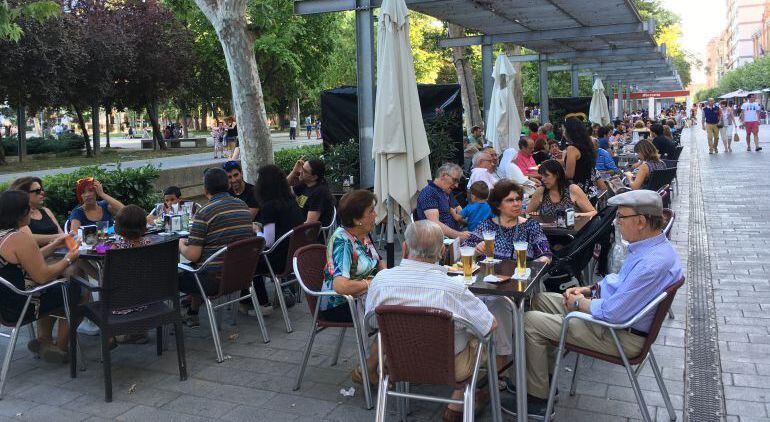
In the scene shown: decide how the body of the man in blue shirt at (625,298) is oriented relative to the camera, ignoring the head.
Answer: to the viewer's left

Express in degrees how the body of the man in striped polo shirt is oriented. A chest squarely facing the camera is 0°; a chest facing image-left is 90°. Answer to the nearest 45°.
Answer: approximately 135°

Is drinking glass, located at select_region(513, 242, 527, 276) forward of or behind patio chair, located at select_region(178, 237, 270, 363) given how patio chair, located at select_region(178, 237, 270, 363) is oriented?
behind

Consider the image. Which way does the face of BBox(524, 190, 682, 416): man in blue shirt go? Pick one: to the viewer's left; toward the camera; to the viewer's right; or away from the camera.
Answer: to the viewer's left

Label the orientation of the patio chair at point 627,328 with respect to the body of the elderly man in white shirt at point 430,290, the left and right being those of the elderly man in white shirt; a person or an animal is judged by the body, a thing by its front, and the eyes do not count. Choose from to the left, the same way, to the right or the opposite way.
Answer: to the left

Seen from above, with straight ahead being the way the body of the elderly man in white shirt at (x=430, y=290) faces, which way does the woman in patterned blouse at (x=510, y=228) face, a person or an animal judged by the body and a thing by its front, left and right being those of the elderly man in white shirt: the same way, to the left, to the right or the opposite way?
the opposite way

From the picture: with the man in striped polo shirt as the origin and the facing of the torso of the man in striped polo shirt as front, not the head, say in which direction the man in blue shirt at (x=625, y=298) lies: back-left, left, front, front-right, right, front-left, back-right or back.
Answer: back

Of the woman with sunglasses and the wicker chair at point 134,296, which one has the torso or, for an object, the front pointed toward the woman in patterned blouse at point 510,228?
the woman with sunglasses

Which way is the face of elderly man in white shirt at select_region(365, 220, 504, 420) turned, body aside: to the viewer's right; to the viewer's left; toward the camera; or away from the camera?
away from the camera

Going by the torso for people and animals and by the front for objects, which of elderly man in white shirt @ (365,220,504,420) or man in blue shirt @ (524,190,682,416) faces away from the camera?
the elderly man in white shirt

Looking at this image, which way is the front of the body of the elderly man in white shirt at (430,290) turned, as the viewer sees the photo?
away from the camera

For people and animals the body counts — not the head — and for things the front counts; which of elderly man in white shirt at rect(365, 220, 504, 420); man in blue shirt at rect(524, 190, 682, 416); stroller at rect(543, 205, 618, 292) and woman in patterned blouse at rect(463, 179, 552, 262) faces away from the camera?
the elderly man in white shirt
